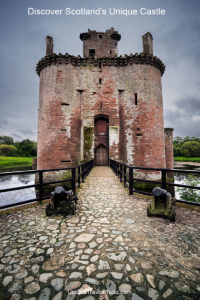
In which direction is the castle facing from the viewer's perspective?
toward the camera

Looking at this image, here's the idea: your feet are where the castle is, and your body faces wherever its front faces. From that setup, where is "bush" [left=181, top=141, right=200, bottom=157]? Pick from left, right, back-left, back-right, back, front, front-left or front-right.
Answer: back-left

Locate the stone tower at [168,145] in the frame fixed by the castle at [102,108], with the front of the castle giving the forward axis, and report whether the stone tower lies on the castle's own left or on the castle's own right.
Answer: on the castle's own left
